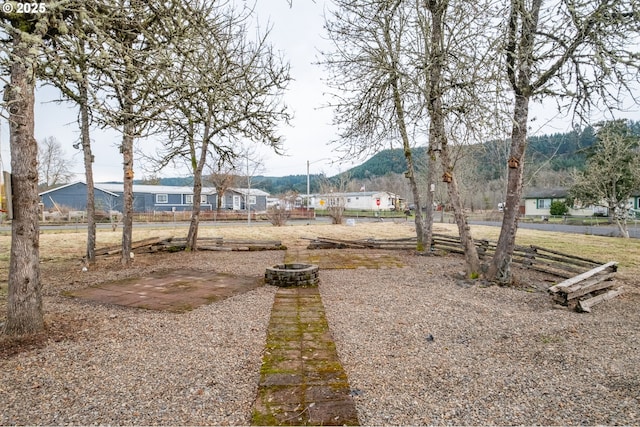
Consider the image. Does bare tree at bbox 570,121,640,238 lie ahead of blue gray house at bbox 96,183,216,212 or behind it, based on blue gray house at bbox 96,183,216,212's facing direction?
ahead

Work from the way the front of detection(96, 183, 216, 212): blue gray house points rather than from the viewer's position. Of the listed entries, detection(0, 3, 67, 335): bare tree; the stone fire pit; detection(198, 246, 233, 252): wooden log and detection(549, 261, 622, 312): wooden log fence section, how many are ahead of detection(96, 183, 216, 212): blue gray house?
4

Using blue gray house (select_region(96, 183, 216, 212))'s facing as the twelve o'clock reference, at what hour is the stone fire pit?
The stone fire pit is roughly at 12 o'clock from the blue gray house.

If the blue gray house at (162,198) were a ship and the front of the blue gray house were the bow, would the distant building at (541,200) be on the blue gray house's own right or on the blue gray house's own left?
on the blue gray house's own left

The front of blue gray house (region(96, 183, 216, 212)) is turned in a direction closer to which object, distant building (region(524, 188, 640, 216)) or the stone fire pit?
the stone fire pit

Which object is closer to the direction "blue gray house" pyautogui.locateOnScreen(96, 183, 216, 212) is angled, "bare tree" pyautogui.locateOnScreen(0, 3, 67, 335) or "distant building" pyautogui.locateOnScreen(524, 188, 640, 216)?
the bare tree

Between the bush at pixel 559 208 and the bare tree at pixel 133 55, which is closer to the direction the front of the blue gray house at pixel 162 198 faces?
the bare tree

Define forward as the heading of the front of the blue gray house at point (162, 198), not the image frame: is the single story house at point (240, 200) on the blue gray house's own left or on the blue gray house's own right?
on the blue gray house's own left

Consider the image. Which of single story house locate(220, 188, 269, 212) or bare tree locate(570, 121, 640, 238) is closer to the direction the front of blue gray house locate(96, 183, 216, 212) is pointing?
the bare tree

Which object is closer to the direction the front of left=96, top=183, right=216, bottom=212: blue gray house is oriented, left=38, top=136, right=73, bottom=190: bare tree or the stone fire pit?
the stone fire pit

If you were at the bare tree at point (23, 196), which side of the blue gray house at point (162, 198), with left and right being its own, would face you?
front

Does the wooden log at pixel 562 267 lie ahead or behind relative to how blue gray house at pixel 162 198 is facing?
ahead

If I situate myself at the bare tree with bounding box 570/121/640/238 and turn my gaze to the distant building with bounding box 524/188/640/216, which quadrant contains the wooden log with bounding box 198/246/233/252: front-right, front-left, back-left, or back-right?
back-left

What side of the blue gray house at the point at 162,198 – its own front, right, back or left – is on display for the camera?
front
